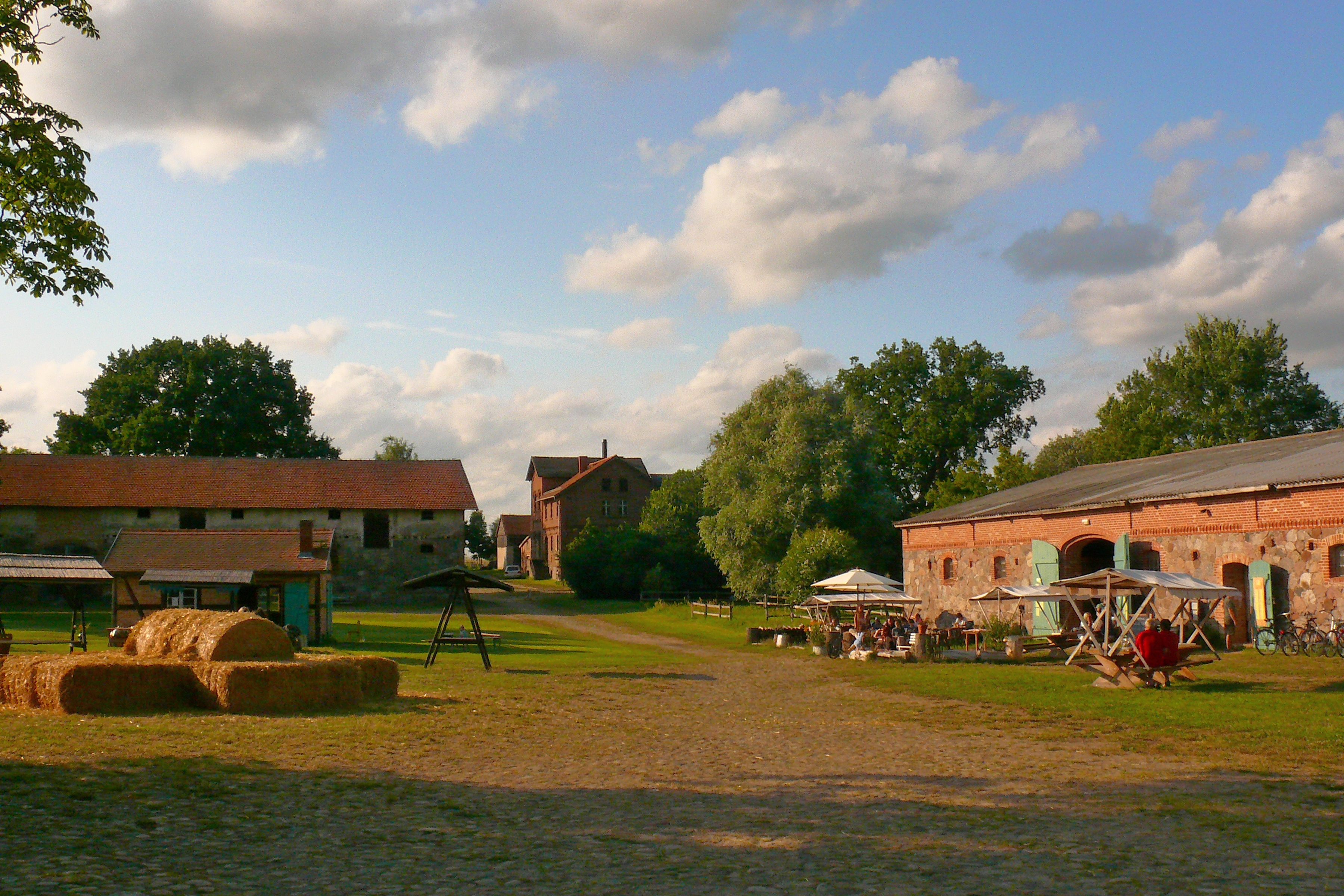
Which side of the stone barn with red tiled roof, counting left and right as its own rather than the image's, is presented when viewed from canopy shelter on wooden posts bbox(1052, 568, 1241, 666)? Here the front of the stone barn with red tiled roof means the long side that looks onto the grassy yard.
front

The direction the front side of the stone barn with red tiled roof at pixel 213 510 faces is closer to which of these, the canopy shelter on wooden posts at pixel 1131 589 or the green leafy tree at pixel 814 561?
the canopy shelter on wooden posts

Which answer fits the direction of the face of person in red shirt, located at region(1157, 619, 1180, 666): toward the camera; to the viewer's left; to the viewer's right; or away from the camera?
away from the camera

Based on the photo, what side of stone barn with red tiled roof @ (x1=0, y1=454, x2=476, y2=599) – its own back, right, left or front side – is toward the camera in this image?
front

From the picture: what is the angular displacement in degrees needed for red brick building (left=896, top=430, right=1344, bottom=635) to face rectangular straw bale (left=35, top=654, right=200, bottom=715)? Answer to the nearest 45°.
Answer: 0° — it already faces it

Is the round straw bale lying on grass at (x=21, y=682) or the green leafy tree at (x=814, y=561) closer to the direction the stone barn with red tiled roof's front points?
the round straw bale lying on grass

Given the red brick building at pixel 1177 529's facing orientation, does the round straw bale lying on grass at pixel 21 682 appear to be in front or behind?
in front

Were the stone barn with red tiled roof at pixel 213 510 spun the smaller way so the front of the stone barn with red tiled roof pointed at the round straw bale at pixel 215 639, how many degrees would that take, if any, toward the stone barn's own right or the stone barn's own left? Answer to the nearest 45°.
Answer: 0° — it already faces it

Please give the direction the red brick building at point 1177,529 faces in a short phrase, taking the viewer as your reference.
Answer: facing the viewer and to the left of the viewer

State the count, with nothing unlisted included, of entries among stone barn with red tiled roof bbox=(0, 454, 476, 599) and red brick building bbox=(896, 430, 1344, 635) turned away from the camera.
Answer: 0

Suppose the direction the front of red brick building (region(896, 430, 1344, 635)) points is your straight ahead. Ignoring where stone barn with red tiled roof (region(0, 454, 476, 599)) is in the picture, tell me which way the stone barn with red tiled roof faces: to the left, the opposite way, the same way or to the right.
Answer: to the left

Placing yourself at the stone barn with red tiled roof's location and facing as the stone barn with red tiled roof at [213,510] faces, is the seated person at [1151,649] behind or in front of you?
in front

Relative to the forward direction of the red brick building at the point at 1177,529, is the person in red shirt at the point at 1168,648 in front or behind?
in front
